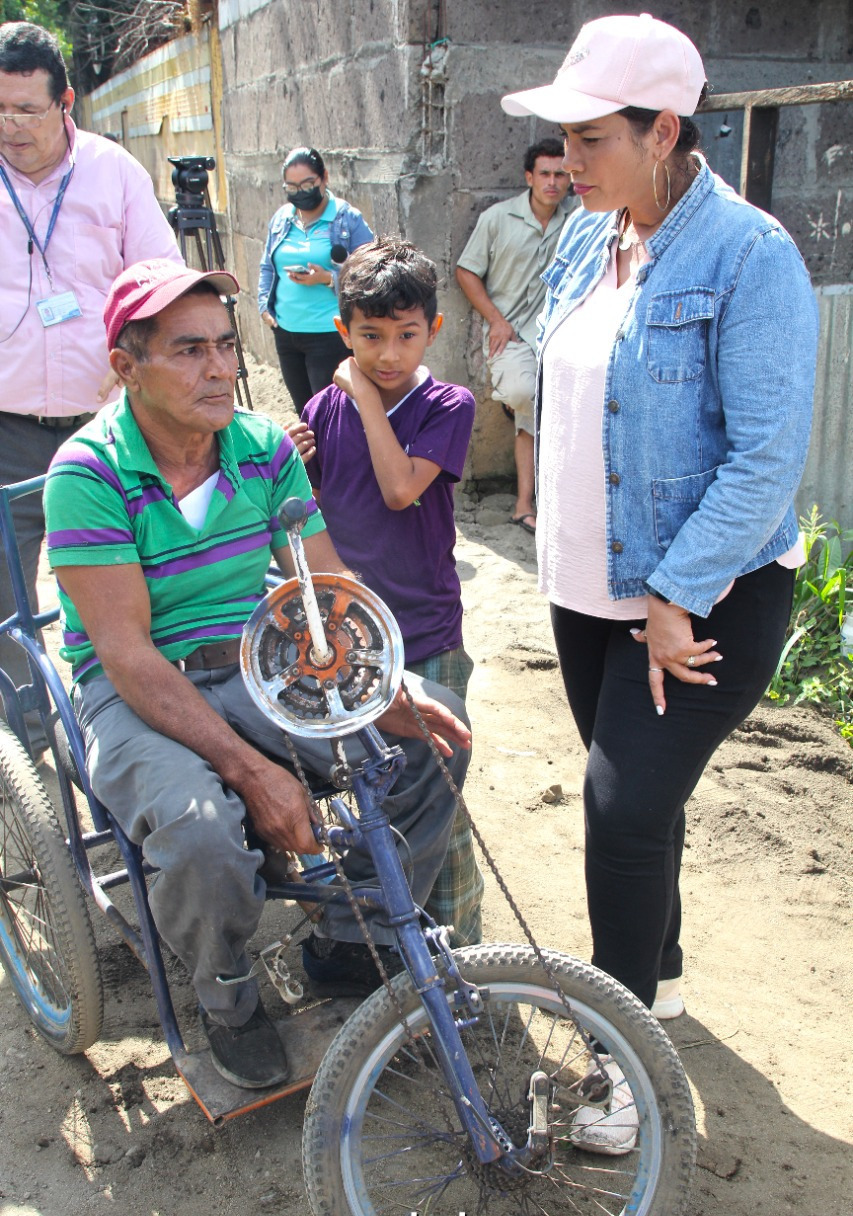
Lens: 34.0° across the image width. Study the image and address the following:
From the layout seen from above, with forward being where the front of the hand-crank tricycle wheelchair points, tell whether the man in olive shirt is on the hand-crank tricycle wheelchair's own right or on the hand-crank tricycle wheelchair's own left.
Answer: on the hand-crank tricycle wheelchair's own left

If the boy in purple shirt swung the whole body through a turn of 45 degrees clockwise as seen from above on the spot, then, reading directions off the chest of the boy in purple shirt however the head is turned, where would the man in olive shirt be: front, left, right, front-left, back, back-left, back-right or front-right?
back-right

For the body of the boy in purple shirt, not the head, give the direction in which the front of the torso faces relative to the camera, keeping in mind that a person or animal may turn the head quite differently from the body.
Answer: toward the camera

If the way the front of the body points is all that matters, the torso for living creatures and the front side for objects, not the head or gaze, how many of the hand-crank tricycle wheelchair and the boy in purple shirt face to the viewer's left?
0

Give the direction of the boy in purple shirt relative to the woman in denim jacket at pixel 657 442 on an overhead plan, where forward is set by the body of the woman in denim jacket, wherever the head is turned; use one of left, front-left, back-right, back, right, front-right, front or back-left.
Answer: right

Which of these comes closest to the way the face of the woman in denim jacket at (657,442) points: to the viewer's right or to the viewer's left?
to the viewer's left

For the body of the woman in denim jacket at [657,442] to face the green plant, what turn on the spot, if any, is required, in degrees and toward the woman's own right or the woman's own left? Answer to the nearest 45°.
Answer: approximately 135° to the woman's own right

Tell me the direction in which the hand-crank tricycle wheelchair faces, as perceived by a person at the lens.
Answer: facing the viewer and to the right of the viewer

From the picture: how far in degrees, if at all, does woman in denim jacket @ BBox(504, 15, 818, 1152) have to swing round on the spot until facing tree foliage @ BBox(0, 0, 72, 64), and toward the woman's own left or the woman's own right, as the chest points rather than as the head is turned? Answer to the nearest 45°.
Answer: approximately 90° to the woman's own right
